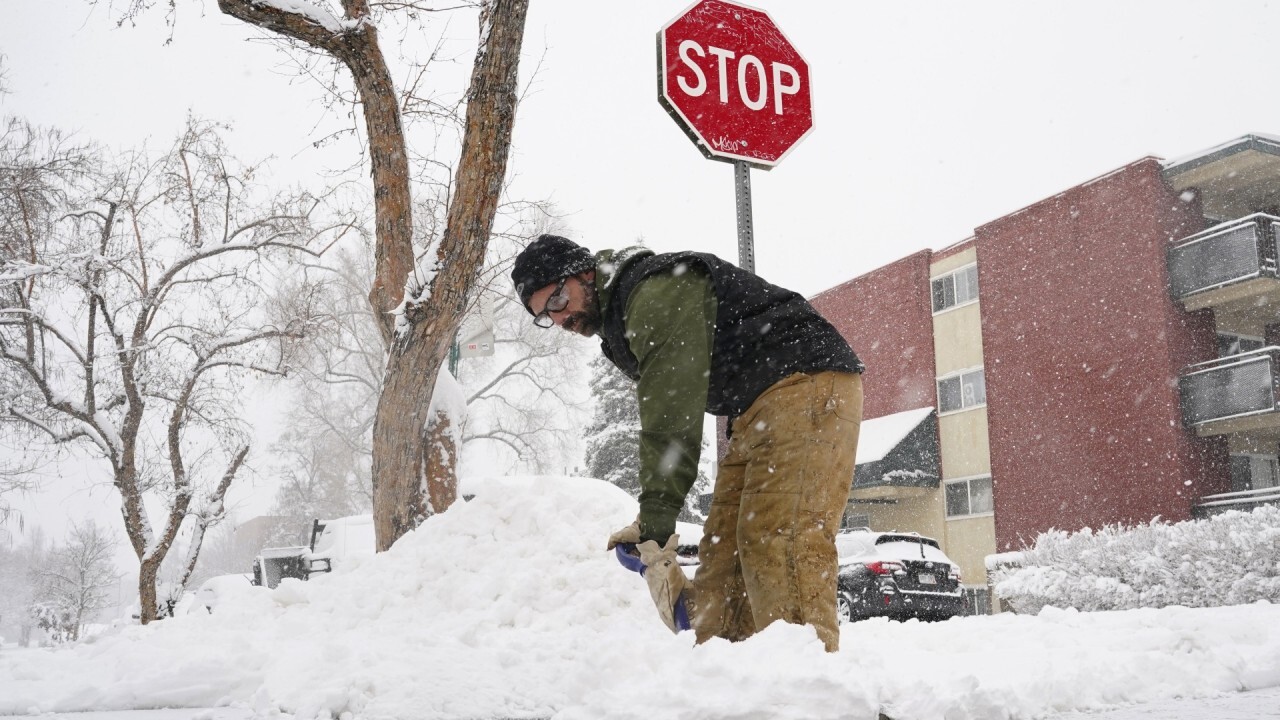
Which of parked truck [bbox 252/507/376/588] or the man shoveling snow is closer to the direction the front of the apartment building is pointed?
the parked truck

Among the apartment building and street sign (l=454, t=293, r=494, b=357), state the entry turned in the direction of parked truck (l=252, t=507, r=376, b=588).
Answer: the apartment building

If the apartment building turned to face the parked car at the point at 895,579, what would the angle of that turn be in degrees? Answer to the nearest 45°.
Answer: approximately 45° to its left

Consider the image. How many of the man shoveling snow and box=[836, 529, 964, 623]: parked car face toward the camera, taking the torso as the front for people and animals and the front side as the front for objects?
0

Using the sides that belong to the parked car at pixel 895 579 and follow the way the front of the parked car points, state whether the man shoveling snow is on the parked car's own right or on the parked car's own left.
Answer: on the parked car's own left

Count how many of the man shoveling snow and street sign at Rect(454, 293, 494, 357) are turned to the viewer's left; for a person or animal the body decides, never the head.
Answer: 1

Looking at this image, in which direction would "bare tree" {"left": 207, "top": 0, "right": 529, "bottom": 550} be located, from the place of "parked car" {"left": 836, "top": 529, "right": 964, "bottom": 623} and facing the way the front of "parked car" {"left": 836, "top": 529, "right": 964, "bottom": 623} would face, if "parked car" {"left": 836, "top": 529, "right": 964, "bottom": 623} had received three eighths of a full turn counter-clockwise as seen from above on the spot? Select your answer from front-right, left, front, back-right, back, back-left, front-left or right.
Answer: front-right

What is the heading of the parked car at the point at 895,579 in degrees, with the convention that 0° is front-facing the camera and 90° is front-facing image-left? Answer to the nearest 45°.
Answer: approximately 135°
